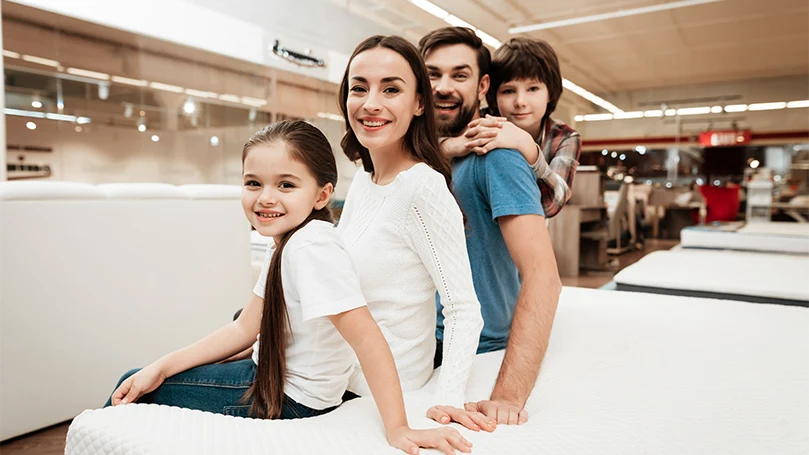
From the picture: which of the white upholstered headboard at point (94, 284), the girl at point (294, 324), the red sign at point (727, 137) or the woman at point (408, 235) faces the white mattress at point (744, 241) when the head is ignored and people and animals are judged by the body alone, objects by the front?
the red sign

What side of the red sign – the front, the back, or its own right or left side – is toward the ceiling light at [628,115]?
right

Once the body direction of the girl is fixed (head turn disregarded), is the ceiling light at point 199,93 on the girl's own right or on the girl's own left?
on the girl's own right

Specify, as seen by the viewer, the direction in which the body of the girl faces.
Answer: to the viewer's left

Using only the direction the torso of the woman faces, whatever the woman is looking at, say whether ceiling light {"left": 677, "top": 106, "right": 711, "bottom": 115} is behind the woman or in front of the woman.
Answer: behind

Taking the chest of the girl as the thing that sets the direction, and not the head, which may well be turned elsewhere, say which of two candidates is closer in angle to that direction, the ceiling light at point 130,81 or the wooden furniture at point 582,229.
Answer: the ceiling light

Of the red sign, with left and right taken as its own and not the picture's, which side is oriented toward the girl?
front

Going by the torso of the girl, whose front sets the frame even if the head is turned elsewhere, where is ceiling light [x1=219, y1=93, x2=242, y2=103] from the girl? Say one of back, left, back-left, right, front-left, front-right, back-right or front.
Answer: right

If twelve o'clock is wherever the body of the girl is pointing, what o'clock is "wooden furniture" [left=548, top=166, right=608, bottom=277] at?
The wooden furniture is roughly at 4 o'clock from the girl.
